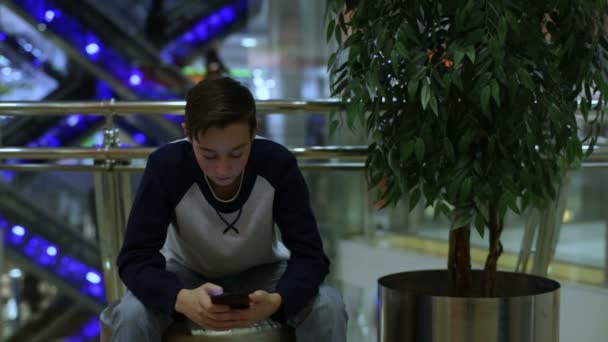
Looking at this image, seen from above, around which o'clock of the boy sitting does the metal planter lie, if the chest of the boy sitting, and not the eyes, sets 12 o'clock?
The metal planter is roughly at 9 o'clock from the boy sitting.

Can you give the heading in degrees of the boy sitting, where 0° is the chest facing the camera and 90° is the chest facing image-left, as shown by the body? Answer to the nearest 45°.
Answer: approximately 0°

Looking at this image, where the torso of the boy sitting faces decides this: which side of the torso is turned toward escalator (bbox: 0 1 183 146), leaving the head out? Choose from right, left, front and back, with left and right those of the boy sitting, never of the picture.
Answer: back

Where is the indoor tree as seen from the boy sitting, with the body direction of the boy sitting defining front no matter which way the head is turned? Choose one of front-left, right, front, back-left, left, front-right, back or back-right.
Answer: left

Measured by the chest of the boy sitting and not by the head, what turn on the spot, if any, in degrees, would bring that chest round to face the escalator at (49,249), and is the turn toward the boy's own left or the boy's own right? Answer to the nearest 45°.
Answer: approximately 180°
